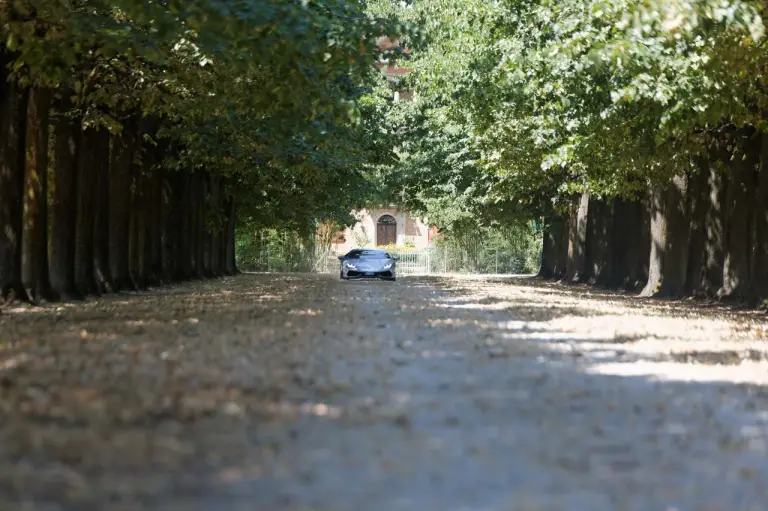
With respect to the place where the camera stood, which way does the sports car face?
facing the viewer
